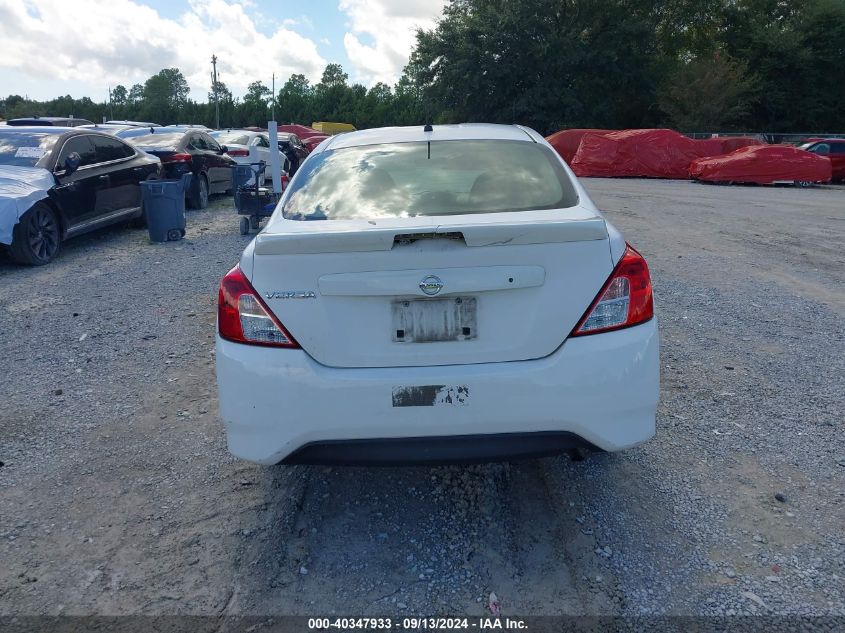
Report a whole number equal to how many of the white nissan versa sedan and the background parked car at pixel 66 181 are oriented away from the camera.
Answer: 1

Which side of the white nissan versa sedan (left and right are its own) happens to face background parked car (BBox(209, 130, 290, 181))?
front

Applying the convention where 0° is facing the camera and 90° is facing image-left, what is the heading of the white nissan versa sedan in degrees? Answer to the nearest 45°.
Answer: approximately 180°

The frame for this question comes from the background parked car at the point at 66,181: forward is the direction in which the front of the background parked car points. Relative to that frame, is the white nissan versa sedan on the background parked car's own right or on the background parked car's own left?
on the background parked car's own left

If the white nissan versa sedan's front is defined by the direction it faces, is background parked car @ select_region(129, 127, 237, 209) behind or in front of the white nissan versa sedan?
in front

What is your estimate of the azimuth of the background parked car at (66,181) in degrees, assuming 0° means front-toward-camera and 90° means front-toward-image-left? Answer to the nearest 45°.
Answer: approximately 45°

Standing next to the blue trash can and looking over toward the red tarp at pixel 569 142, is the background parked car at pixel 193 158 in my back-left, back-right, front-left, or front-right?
front-left

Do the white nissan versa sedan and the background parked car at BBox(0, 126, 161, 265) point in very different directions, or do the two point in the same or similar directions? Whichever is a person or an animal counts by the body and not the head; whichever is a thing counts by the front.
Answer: very different directions

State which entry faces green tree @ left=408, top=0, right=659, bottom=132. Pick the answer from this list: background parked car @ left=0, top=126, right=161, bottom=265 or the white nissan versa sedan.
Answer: the white nissan versa sedan

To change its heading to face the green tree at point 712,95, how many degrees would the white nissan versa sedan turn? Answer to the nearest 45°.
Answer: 0° — it already faces it

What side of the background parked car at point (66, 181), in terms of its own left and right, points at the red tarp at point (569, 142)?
back

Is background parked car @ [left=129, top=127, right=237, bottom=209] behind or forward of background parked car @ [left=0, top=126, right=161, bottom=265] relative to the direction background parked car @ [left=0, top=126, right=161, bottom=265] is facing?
behind

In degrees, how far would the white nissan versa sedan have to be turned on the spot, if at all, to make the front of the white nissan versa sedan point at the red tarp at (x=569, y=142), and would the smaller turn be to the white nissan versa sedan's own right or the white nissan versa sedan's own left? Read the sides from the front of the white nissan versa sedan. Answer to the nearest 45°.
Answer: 0° — it already faces it

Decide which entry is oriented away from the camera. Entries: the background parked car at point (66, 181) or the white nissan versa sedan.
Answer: the white nissan versa sedan
